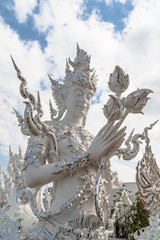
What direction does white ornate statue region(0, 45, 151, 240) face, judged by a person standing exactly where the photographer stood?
facing the viewer and to the right of the viewer

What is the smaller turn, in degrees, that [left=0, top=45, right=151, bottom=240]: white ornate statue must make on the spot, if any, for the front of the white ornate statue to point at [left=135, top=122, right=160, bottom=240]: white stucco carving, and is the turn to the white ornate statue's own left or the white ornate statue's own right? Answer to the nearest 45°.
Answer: approximately 90° to the white ornate statue's own left
